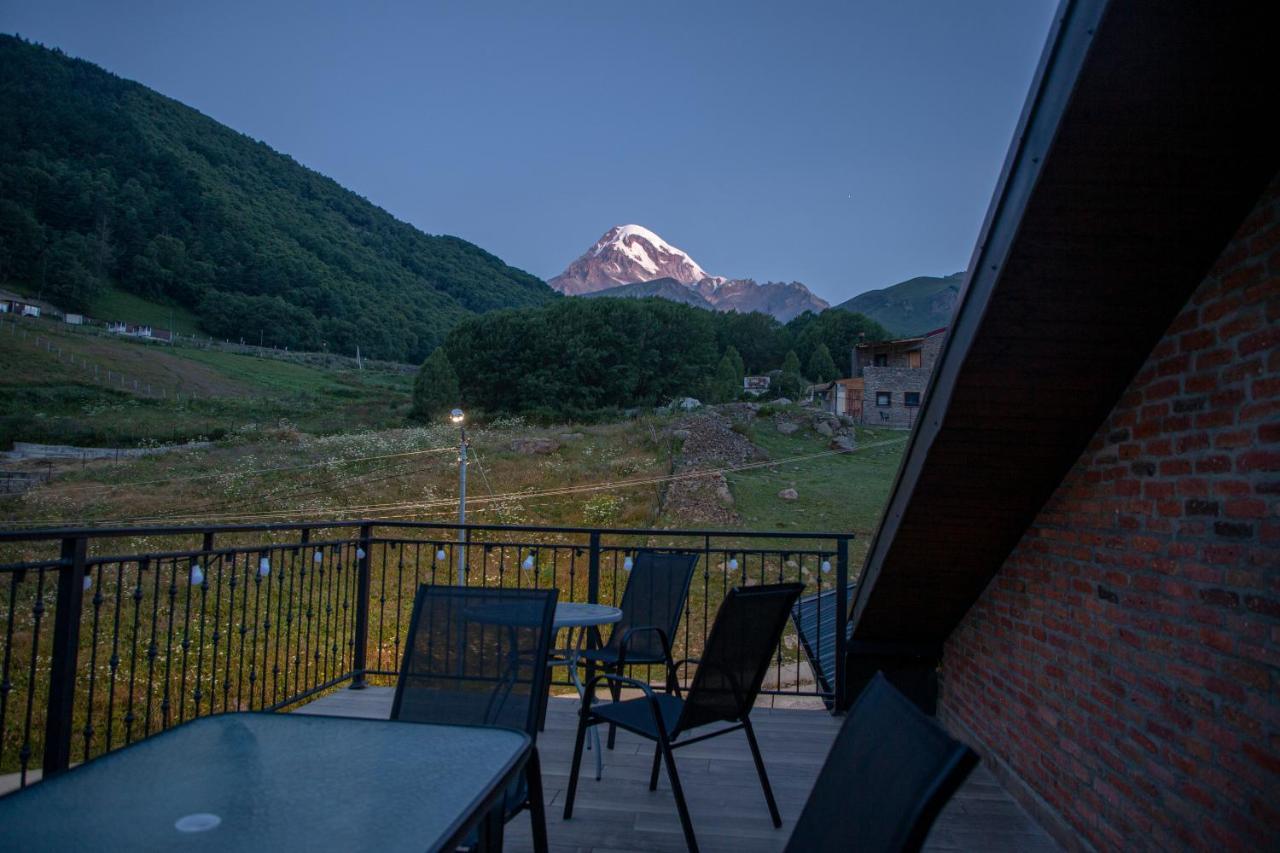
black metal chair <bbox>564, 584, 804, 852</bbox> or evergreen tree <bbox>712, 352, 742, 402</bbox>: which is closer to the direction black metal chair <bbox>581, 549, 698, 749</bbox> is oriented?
the black metal chair

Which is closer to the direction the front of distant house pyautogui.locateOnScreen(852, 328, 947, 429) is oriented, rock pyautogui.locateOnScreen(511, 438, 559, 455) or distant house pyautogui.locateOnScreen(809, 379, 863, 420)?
the rock

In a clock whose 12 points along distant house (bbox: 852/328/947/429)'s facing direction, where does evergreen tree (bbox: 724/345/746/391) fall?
The evergreen tree is roughly at 4 o'clock from the distant house.

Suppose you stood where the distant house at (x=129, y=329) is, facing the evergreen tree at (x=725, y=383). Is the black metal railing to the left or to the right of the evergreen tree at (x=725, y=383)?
right

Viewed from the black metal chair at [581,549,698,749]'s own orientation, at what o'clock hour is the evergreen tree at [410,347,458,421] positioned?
The evergreen tree is roughly at 4 o'clock from the black metal chair.
